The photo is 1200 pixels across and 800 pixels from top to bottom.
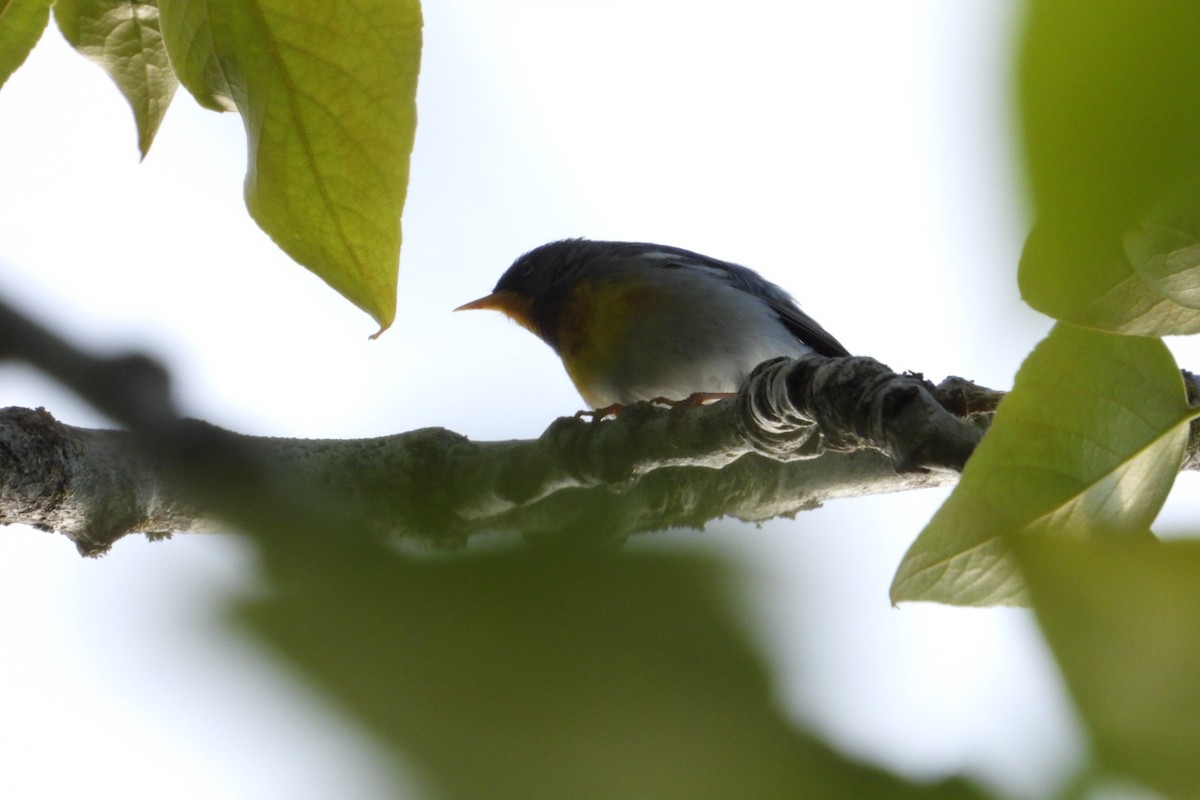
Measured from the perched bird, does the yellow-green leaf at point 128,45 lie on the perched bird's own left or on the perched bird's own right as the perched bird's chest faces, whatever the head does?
on the perched bird's own left

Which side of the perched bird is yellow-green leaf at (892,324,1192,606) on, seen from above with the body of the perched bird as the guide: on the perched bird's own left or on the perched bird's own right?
on the perched bird's own left

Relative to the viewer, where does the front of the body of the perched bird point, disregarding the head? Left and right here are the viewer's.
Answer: facing to the left of the viewer

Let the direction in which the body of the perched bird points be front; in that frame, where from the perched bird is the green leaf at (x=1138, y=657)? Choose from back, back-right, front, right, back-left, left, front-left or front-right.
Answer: left

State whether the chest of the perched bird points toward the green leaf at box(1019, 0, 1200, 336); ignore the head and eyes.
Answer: no

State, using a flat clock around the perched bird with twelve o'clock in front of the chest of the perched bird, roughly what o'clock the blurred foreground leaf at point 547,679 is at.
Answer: The blurred foreground leaf is roughly at 9 o'clock from the perched bird.
